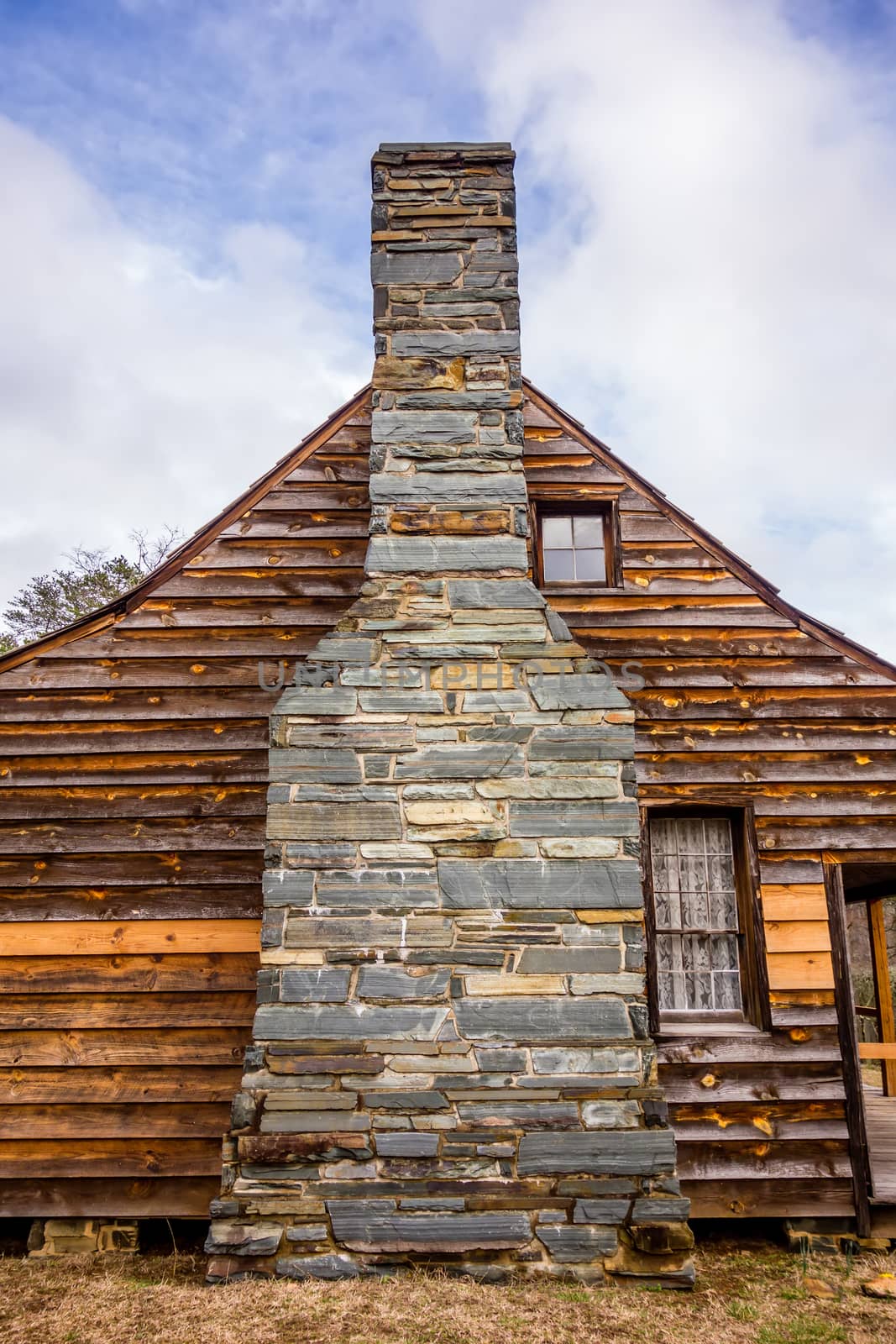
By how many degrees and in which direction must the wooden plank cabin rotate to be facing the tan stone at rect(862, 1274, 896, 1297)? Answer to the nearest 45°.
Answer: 0° — it already faces it

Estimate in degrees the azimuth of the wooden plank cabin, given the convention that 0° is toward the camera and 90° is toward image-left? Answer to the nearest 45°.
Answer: approximately 270°
